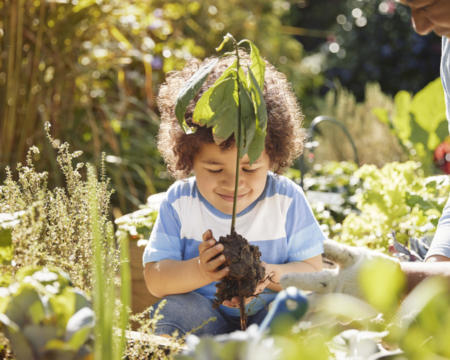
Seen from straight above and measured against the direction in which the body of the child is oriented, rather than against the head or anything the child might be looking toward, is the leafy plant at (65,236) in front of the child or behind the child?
in front

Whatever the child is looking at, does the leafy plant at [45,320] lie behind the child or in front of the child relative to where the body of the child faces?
in front

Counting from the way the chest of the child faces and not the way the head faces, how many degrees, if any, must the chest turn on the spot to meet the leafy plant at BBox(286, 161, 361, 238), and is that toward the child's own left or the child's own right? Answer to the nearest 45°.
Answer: approximately 180°

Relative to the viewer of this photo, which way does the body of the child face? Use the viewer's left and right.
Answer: facing the viewer

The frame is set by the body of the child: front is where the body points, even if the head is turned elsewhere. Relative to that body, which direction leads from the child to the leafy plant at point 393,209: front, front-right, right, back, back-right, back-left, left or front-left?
back-left

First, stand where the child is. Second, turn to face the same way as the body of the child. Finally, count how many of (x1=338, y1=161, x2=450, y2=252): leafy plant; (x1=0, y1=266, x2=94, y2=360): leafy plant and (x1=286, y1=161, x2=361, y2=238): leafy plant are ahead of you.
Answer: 1
